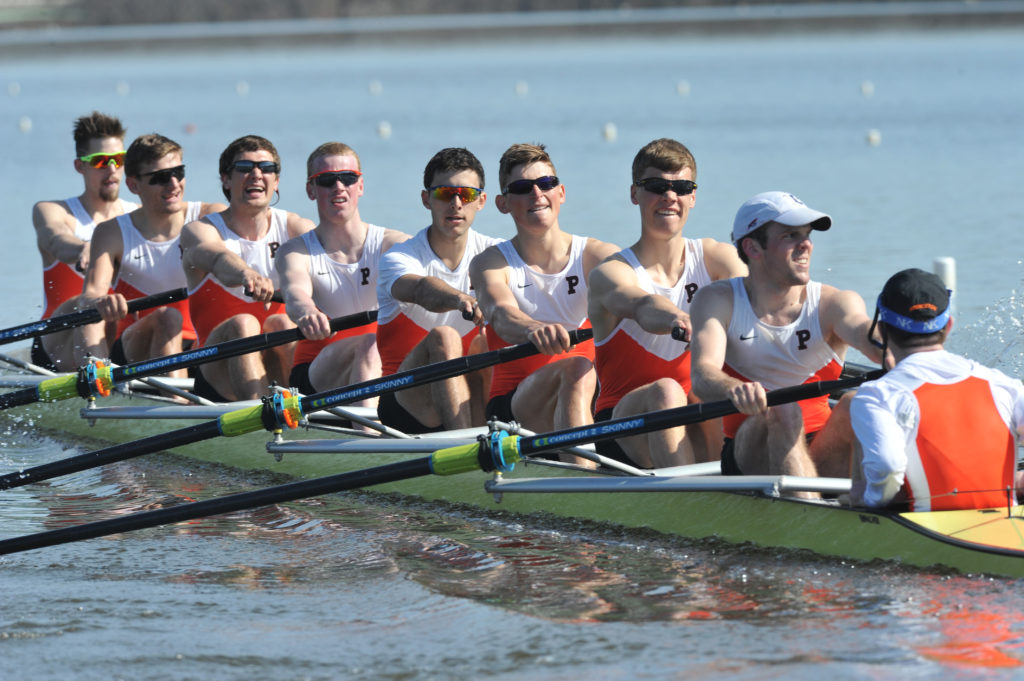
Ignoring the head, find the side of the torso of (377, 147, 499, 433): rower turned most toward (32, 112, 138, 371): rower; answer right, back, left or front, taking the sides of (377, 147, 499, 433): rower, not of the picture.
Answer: back

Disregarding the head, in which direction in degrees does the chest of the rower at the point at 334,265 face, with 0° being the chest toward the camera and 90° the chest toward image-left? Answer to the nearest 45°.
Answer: approximately 315°

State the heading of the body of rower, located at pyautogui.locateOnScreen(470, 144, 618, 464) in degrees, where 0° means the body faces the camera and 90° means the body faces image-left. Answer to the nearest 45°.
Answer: approximately 315°

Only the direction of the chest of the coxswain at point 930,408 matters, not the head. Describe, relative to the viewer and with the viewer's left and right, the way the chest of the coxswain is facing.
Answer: facing away from the viewer and to the left of the viewer

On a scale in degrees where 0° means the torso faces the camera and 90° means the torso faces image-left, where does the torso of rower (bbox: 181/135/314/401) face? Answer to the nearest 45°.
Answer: approximately 315°

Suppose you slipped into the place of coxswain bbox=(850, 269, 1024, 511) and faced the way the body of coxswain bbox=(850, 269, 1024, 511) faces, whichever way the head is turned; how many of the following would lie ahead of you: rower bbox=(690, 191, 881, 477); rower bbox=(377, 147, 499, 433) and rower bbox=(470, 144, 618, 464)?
3

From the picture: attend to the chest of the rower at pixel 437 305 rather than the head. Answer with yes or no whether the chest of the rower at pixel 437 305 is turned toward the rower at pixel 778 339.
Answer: yes
